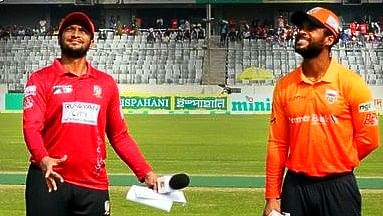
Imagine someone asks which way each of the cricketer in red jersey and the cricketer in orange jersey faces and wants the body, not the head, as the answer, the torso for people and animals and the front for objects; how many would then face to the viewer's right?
0

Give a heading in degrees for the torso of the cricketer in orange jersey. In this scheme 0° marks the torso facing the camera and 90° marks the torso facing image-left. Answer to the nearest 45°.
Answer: approximately 45°

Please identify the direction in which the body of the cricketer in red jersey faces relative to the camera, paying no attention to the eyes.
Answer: toward the camera

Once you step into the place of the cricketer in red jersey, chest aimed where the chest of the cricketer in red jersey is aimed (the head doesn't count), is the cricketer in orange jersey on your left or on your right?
on your left

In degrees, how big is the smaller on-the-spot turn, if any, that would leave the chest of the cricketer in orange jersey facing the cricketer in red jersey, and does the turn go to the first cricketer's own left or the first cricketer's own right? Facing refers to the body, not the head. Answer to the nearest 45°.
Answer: approximately 45° to the first cricketer's own right
